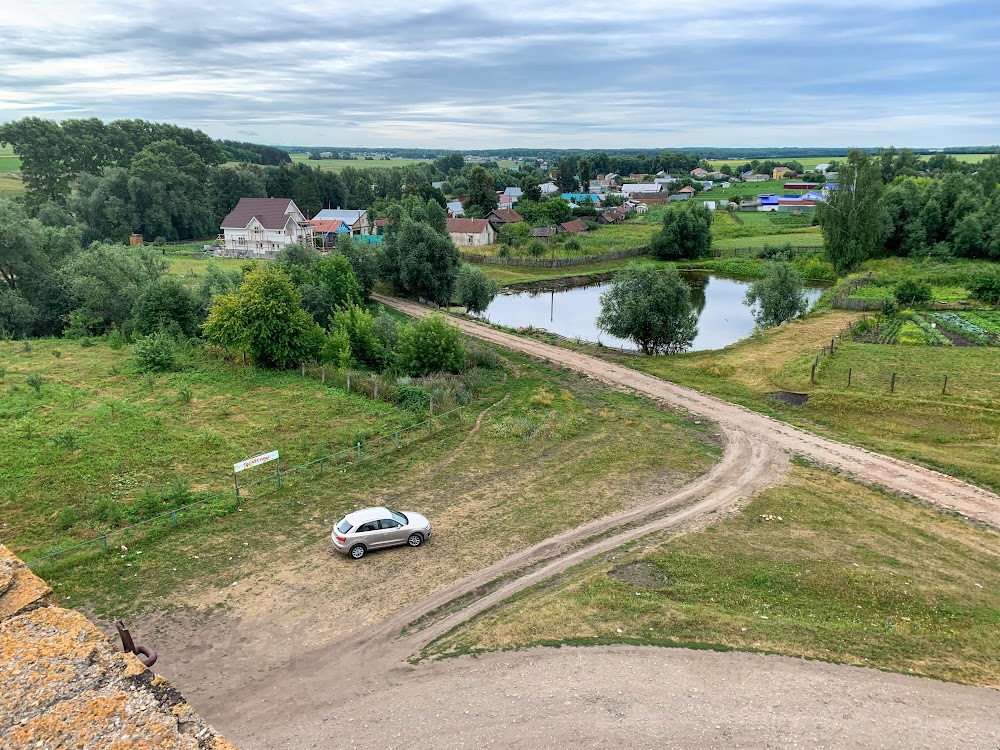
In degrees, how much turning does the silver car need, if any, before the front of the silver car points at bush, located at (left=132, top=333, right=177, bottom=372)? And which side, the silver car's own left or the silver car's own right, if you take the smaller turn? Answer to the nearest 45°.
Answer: approximately 90° to the silver car's own left

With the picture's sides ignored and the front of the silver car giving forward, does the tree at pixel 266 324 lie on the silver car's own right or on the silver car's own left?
on the silver car's own left

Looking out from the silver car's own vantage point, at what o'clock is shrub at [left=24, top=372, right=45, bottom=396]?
The shrub is roughly at 9 o'clock from the silver car.

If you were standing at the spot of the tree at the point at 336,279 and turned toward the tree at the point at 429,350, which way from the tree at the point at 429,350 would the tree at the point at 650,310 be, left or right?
left

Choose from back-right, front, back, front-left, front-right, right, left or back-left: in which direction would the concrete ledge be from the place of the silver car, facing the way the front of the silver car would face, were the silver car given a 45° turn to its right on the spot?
right

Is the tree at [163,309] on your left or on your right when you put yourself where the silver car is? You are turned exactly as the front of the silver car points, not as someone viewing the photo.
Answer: on your left

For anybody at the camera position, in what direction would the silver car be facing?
facing away from the viewer and to the right of the viewer

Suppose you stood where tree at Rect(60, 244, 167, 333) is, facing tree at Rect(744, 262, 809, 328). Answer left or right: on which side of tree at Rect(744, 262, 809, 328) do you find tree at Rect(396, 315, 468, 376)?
right
